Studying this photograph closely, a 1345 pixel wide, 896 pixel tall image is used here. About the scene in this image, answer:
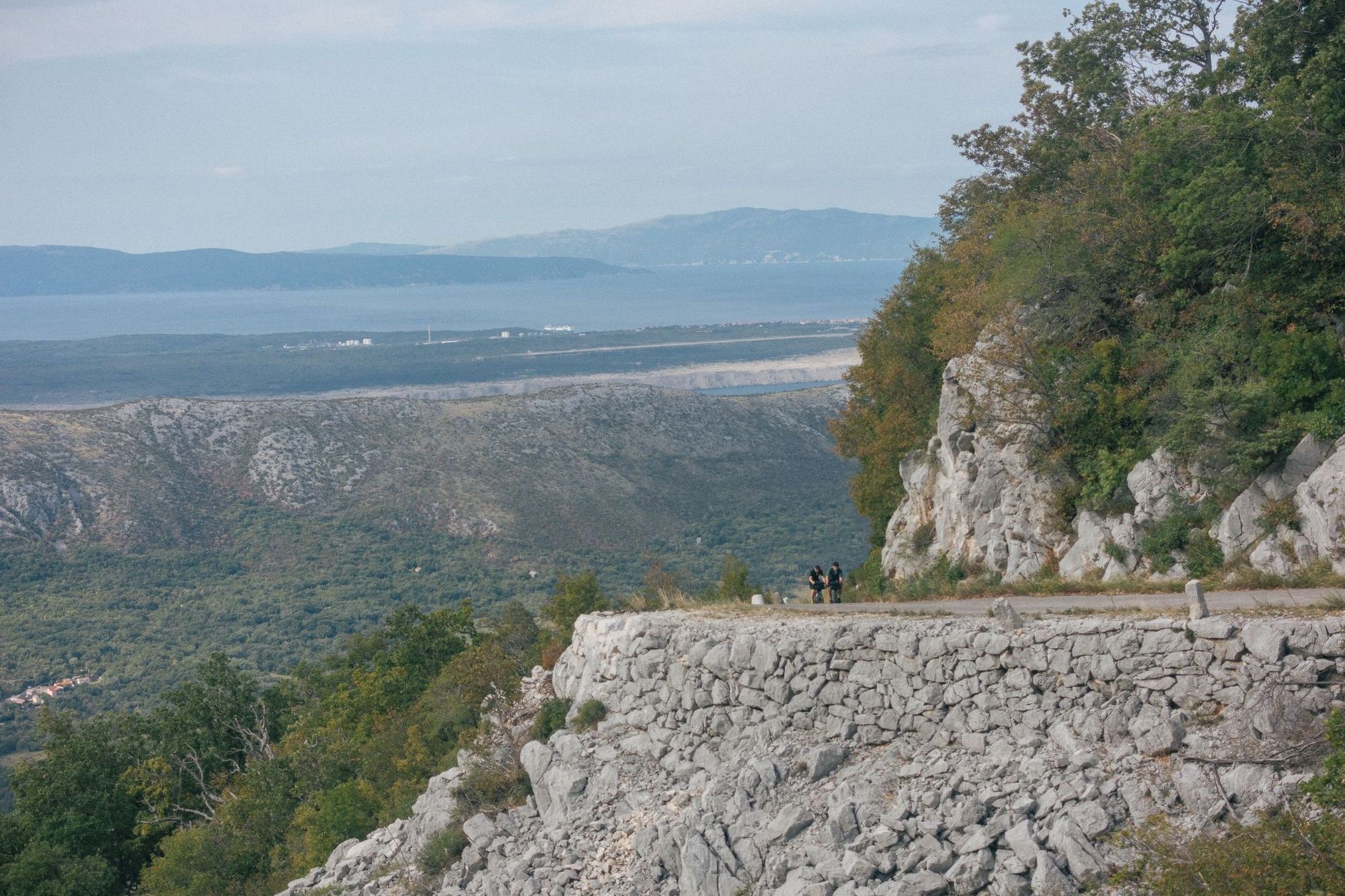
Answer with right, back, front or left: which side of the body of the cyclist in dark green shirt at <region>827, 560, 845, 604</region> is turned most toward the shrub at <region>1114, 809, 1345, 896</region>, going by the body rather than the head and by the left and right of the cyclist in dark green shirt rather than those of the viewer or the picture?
front

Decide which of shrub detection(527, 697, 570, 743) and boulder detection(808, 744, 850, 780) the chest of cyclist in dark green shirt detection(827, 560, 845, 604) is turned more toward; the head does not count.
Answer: the boulder

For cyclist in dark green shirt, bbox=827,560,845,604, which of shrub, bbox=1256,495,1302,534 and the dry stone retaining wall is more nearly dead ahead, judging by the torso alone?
the dry stone retaining wall

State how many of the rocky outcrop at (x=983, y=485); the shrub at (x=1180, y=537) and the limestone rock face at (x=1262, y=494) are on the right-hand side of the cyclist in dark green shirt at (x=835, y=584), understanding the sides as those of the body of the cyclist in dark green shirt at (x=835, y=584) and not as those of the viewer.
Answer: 0

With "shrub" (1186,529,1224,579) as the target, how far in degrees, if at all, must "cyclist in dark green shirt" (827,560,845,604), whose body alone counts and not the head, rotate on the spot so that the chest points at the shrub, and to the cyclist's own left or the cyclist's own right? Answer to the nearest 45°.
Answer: approximately 45° to the cyclist's own left

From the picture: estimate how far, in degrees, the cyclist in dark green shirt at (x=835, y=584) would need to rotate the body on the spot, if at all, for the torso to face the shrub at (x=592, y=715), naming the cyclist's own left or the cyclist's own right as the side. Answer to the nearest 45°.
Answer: approximately 45° to the cyclist's own right

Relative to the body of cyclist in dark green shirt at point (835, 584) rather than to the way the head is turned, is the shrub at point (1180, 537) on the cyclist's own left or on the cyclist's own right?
on the cyclist's own left

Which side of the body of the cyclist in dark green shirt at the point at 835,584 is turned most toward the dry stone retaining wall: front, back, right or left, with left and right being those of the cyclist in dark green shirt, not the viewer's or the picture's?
front

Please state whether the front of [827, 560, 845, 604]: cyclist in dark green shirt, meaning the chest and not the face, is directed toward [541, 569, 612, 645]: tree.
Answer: no

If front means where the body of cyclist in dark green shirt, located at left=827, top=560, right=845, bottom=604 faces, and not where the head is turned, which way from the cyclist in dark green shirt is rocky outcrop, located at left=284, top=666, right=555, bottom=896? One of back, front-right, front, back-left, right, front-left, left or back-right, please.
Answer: front-right

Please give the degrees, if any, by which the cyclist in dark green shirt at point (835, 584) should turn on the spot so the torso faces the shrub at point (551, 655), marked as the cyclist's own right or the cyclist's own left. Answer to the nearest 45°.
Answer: approximately 90° to the cyclist's own right

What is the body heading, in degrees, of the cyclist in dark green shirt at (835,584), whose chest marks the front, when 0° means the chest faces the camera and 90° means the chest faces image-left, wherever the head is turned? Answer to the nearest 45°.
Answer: approximately 0°

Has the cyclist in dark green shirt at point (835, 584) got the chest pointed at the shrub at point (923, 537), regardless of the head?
no

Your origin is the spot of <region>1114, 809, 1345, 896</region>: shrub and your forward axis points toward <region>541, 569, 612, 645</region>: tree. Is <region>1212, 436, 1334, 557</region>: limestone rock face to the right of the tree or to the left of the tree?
right
